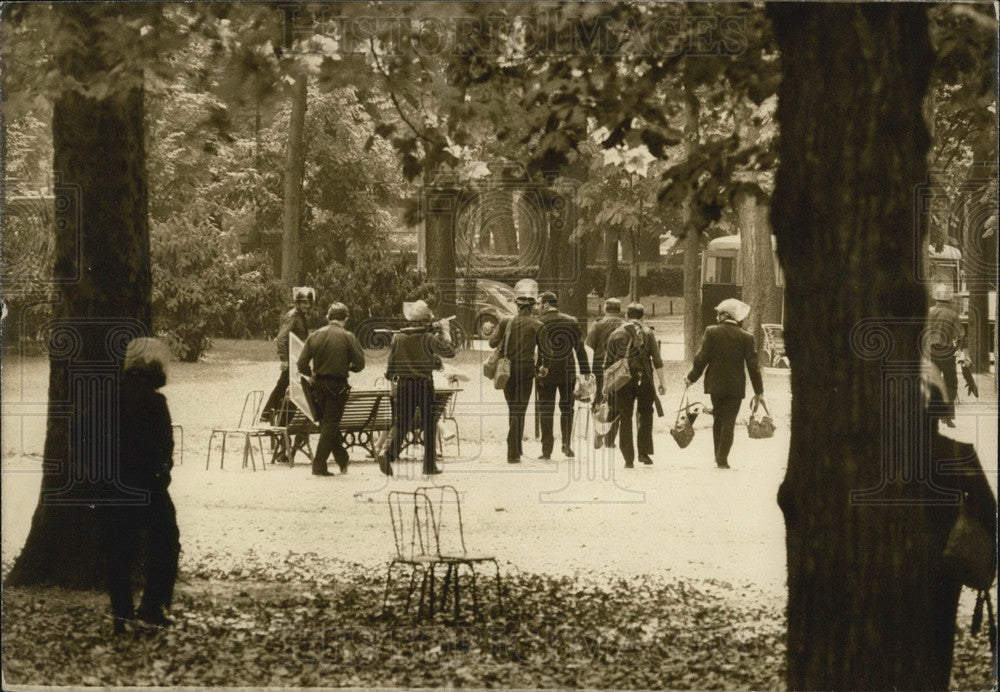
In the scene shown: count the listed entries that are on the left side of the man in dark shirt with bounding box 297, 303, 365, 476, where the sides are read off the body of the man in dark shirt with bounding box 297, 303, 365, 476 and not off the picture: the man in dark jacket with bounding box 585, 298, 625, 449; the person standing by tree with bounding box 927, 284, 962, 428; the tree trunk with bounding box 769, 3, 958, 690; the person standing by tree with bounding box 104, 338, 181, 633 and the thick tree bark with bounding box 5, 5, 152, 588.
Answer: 2

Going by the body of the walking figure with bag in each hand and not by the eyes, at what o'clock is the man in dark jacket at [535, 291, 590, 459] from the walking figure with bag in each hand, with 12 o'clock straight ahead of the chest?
The man in dark jacket is roughly at 9 o'clock from the walking figure with bag in each hand.

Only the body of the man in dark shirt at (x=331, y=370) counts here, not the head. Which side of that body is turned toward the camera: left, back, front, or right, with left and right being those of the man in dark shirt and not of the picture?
back

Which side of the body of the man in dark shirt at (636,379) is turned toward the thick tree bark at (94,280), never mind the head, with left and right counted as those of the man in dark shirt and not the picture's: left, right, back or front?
back

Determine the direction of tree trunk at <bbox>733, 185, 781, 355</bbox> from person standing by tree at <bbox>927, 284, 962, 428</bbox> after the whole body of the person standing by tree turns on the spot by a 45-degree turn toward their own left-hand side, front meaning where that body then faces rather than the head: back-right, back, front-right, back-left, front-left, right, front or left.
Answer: front-left

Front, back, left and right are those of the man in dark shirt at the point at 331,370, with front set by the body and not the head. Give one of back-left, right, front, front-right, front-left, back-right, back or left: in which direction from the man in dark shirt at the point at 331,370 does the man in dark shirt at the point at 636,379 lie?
right

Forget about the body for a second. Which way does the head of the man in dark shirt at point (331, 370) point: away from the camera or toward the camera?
away from the camera

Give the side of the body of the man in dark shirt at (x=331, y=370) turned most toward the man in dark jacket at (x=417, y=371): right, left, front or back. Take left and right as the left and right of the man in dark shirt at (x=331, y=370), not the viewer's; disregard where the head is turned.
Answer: right

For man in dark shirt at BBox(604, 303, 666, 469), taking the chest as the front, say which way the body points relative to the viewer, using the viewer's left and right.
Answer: facing away from the viewer

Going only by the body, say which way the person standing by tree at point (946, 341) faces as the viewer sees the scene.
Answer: away from the camera

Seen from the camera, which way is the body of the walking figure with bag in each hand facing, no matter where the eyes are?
away from the camera

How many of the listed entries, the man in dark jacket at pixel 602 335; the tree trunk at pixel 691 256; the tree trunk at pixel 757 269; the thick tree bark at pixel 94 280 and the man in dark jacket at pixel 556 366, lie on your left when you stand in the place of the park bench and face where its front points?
4
